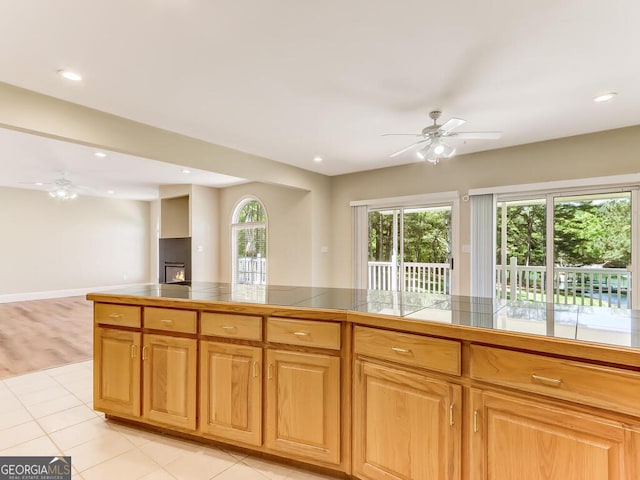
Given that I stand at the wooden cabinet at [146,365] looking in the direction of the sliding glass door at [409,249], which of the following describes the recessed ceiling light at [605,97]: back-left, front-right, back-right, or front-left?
front-right

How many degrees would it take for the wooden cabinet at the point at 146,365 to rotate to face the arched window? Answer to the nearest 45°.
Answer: approximately 135° to its right

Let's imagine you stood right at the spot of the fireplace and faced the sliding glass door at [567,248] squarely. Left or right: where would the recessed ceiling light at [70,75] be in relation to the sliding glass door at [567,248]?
right

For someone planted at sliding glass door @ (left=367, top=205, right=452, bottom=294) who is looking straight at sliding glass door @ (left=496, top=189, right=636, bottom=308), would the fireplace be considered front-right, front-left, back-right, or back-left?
back-right

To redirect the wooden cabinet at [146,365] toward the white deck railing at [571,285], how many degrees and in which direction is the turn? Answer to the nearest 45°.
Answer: approximately 135° to its left

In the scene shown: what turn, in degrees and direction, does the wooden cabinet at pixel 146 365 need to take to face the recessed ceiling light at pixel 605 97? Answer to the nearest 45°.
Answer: approximately 135° to its left

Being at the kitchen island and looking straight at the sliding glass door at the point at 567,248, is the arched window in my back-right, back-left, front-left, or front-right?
front-left

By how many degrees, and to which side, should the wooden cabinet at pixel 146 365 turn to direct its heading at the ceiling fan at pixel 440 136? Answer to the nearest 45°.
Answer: approximately 135° to its left

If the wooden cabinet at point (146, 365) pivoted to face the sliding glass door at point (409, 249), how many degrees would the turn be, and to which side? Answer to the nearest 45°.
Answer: approximately 180°

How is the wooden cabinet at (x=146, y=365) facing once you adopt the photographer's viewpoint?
facing the viewer and to the left of the viewer

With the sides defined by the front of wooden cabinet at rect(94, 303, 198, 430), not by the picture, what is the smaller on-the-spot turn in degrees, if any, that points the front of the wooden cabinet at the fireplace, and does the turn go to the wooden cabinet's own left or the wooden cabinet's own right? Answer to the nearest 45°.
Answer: approximately 135° to the wooden cabinet's own right
